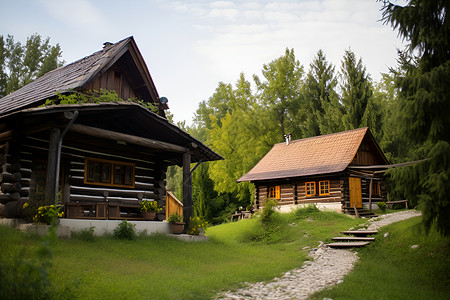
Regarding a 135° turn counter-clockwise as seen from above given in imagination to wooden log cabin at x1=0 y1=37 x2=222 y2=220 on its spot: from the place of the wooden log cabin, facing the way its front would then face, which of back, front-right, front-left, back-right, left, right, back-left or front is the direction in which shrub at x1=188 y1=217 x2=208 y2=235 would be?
right

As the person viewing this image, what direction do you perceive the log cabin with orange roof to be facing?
facing the viewer and to the right of the viewer

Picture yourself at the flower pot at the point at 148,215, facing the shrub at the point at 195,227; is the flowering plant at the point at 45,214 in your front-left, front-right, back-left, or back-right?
back-right

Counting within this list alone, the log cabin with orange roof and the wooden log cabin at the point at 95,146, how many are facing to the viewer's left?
0

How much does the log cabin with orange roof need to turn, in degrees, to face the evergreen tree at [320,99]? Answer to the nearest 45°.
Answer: approximately 135° to its left

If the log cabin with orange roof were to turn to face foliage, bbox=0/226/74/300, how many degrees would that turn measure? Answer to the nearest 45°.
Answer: approximately 45° to its right

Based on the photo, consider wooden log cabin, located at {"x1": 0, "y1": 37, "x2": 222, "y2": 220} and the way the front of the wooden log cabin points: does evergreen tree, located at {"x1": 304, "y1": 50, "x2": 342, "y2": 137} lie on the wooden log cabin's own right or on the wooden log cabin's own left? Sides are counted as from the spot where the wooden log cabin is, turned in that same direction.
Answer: on the wooden log cabin's own left

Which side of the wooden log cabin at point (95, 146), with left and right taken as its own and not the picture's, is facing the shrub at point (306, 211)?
left

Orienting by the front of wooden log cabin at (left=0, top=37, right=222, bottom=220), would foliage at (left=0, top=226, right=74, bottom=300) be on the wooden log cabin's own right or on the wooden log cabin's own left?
on the wooden log cabin's own right

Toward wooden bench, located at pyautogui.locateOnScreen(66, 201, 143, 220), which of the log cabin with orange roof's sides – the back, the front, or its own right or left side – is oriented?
right
